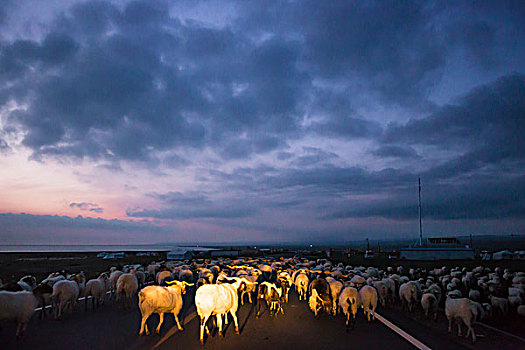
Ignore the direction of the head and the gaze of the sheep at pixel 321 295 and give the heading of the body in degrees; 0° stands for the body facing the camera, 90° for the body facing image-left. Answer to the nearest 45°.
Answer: approximately 180°

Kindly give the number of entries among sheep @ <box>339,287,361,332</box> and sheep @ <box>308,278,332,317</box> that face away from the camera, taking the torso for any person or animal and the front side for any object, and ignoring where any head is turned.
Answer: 2

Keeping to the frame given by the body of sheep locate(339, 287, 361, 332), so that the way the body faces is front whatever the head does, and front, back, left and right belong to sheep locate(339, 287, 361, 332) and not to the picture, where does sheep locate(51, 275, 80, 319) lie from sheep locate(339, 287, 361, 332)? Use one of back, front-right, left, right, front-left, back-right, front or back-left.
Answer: left

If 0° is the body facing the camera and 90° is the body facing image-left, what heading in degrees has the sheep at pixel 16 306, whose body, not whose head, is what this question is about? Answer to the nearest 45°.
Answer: approximately 270°

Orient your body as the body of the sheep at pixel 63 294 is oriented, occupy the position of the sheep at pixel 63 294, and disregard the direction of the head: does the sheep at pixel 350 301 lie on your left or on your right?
on your right

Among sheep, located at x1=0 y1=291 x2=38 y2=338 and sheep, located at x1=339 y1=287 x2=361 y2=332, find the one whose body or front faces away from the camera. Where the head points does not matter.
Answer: sheep, located at x1=339 y1=287 x2=361 y2=332

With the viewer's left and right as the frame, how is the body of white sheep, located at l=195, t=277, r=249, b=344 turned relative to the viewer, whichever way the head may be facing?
facing away from the viewer and to the right of the viewer

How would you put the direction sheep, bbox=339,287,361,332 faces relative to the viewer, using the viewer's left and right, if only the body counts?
facing away from the viewer

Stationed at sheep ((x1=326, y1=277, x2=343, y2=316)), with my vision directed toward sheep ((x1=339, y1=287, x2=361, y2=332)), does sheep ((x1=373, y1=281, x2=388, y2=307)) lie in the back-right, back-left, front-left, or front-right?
back-left

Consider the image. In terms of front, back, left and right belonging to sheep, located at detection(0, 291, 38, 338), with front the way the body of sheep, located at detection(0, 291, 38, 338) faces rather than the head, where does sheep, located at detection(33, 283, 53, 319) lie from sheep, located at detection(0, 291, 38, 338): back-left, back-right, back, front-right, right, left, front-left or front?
right

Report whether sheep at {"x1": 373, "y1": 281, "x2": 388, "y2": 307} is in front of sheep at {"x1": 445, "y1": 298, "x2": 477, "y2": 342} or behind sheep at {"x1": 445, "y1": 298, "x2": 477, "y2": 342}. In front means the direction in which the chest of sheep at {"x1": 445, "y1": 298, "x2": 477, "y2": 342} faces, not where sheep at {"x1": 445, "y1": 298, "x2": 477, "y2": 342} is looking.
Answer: in front

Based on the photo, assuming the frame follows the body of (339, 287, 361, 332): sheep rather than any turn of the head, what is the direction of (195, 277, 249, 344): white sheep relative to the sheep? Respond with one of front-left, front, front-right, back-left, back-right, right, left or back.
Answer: back-left

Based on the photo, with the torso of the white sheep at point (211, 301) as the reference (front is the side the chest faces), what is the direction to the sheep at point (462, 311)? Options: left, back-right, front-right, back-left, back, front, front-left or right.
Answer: front-right

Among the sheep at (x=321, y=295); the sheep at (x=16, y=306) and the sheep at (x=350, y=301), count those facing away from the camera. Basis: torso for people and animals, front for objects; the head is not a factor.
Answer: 2
